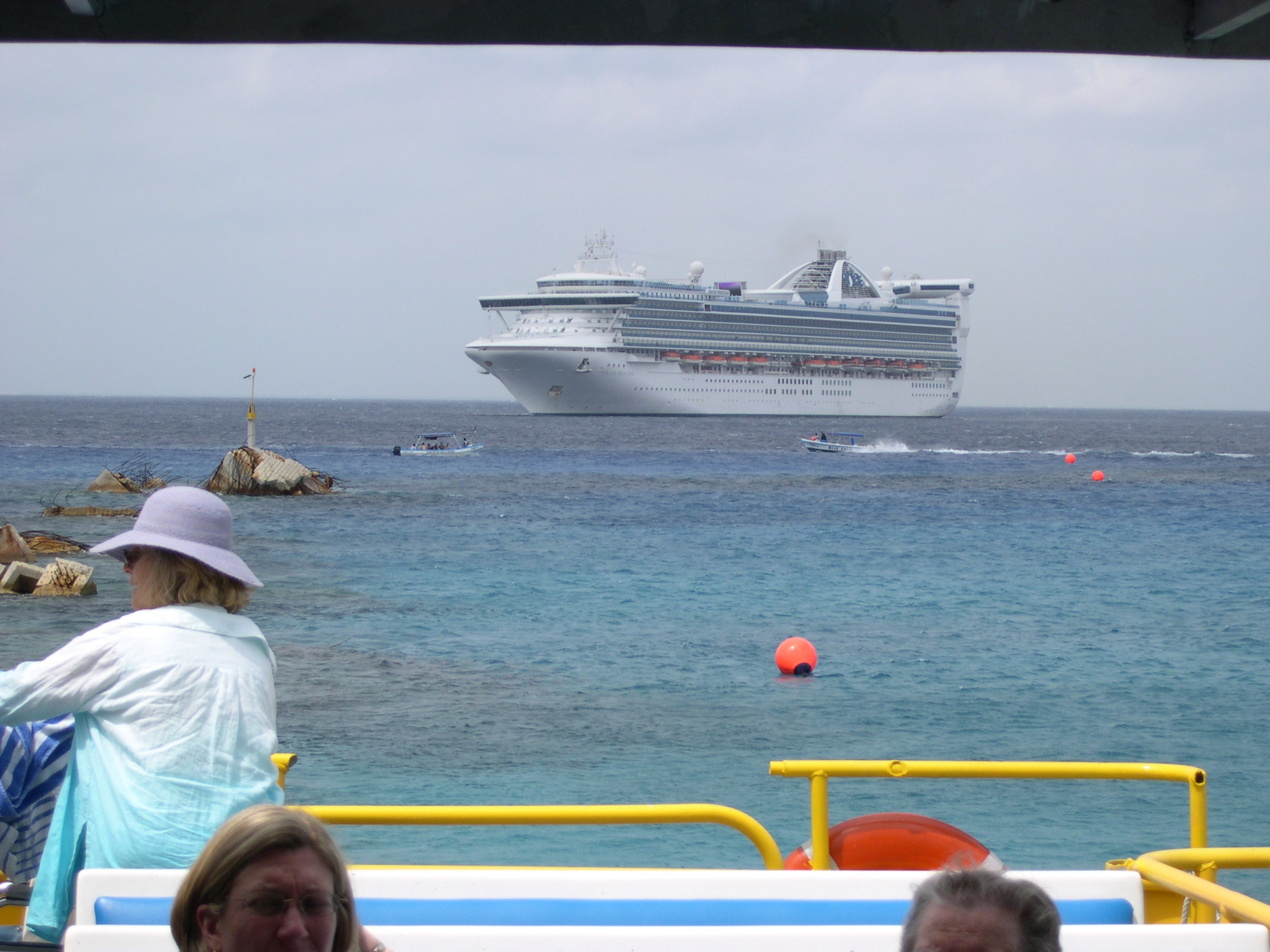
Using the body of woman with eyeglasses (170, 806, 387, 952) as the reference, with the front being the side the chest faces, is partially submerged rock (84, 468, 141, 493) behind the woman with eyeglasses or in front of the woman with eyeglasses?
behind

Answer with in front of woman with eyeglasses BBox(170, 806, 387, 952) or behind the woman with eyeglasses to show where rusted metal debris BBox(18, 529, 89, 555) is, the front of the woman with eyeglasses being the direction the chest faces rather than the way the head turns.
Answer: behind

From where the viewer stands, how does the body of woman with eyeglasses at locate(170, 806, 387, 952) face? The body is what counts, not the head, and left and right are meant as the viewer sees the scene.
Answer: facing the viewer and to the right of the viewer

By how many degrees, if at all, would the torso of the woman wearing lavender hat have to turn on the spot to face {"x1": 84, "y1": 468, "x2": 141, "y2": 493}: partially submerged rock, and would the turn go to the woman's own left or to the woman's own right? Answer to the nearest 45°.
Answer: approximately 45° to the woman's own right

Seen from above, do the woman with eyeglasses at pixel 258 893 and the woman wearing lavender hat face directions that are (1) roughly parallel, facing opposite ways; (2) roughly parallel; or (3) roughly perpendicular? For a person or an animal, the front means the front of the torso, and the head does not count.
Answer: roughly parallel, facing opposite ways

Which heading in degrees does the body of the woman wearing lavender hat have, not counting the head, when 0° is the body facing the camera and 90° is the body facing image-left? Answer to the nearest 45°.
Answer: approximately 135°

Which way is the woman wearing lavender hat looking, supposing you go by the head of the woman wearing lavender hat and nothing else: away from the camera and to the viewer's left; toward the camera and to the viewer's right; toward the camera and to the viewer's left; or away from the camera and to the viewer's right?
away from the camera and to the viewer's left

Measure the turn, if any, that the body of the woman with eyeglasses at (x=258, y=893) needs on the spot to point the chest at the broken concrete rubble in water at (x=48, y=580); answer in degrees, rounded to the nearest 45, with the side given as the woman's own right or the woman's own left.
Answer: approximately 135° to the woman's own left

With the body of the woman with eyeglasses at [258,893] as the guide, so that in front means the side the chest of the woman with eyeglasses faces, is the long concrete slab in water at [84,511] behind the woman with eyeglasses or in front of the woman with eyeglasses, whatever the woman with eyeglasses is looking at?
behind
